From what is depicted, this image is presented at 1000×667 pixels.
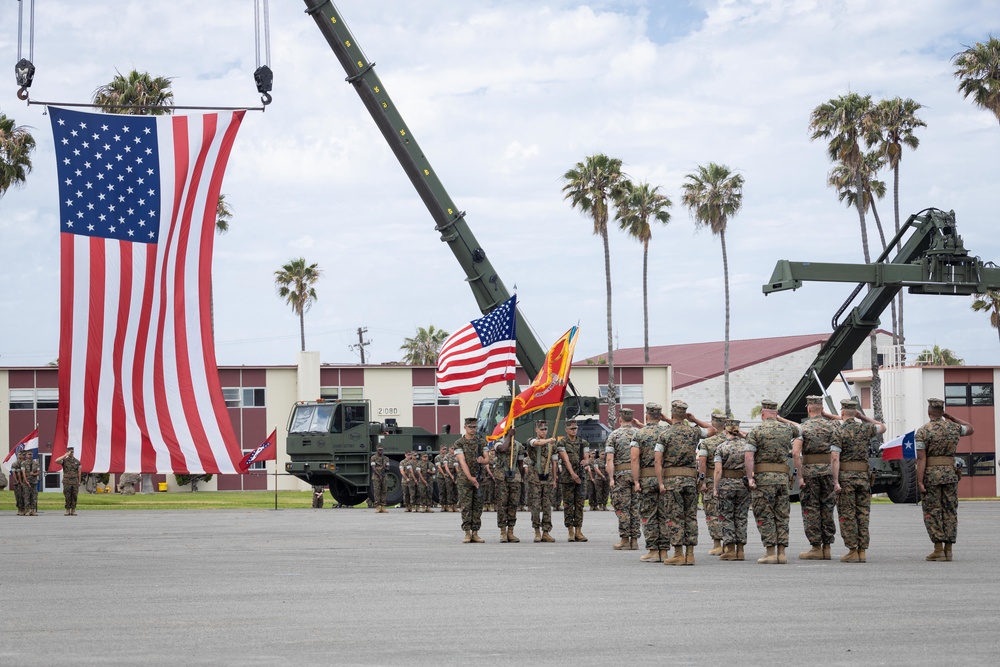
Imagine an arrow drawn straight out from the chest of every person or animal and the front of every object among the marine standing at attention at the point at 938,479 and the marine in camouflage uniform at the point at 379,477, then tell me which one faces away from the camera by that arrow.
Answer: the marine standing at attention

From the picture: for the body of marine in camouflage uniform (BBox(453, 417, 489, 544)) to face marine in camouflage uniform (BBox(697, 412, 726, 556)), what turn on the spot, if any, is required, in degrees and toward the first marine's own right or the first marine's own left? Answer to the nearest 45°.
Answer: approximately 45° to the first marine's own left

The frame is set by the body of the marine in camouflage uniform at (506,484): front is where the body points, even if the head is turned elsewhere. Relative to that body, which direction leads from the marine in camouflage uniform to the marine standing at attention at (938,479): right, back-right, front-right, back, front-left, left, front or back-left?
front-left

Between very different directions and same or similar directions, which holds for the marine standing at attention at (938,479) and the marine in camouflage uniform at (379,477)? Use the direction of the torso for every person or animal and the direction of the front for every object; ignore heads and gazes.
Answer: very different directions

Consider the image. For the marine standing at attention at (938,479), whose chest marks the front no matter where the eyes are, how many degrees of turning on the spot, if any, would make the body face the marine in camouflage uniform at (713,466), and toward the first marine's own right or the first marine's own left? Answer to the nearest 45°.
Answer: approximately 90° to the first marine's own left

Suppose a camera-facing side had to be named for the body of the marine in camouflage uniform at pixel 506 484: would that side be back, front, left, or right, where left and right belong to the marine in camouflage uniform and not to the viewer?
front

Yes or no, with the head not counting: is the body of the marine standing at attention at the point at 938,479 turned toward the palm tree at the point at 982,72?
yes

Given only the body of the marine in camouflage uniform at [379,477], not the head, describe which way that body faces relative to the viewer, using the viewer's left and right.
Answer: facing the viewer

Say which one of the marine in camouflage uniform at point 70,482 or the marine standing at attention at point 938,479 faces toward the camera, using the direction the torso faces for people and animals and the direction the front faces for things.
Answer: the marine in camouflage uniform

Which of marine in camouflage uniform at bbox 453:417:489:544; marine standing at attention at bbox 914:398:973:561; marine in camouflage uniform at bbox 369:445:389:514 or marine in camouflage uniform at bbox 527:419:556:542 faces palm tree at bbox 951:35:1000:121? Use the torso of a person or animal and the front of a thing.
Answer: the marine standing at attention

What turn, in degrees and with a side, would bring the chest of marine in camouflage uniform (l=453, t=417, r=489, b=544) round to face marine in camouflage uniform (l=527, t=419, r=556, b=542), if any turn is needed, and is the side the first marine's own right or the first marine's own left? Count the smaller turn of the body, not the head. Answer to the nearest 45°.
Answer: approximately 90° to the first marine's own left

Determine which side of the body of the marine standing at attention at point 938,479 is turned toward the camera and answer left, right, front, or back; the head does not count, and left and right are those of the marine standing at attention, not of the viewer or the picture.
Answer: back

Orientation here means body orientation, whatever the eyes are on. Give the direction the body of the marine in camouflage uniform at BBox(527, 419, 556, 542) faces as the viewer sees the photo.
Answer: toward the camera

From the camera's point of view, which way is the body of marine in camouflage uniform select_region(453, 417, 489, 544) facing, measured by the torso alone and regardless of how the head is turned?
toward the camera

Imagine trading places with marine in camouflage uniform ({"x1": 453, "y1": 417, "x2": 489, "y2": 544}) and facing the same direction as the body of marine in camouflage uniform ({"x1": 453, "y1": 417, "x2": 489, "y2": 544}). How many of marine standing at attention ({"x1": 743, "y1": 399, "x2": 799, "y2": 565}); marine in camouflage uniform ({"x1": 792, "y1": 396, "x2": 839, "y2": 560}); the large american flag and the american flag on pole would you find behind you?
1

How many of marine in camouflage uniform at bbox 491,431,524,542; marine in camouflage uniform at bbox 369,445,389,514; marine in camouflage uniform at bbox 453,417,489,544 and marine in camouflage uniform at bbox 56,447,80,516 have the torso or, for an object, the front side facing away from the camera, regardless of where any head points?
0
